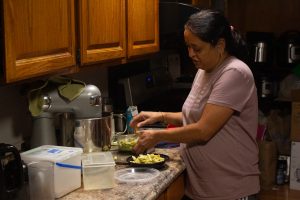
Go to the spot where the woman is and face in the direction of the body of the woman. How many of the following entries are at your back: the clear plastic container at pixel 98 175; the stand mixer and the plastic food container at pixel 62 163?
0

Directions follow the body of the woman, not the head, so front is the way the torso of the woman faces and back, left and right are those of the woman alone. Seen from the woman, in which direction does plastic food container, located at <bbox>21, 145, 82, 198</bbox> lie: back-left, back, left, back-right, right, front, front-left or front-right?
front-left

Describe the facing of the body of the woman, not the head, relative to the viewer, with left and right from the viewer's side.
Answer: facing to the left of the viewer

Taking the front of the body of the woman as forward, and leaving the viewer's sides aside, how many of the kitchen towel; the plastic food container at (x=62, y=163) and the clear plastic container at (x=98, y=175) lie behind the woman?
0

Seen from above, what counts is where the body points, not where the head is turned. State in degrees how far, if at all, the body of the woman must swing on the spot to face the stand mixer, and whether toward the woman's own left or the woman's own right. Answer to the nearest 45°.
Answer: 0° — they already face it
